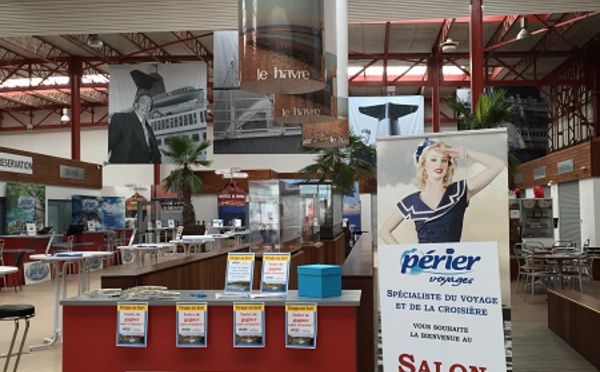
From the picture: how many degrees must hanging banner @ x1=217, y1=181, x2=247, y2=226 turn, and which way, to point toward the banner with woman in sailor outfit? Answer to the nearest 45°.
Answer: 0° — it already faces it

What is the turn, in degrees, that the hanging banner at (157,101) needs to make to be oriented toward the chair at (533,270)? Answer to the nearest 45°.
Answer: approximately 45° to its left
